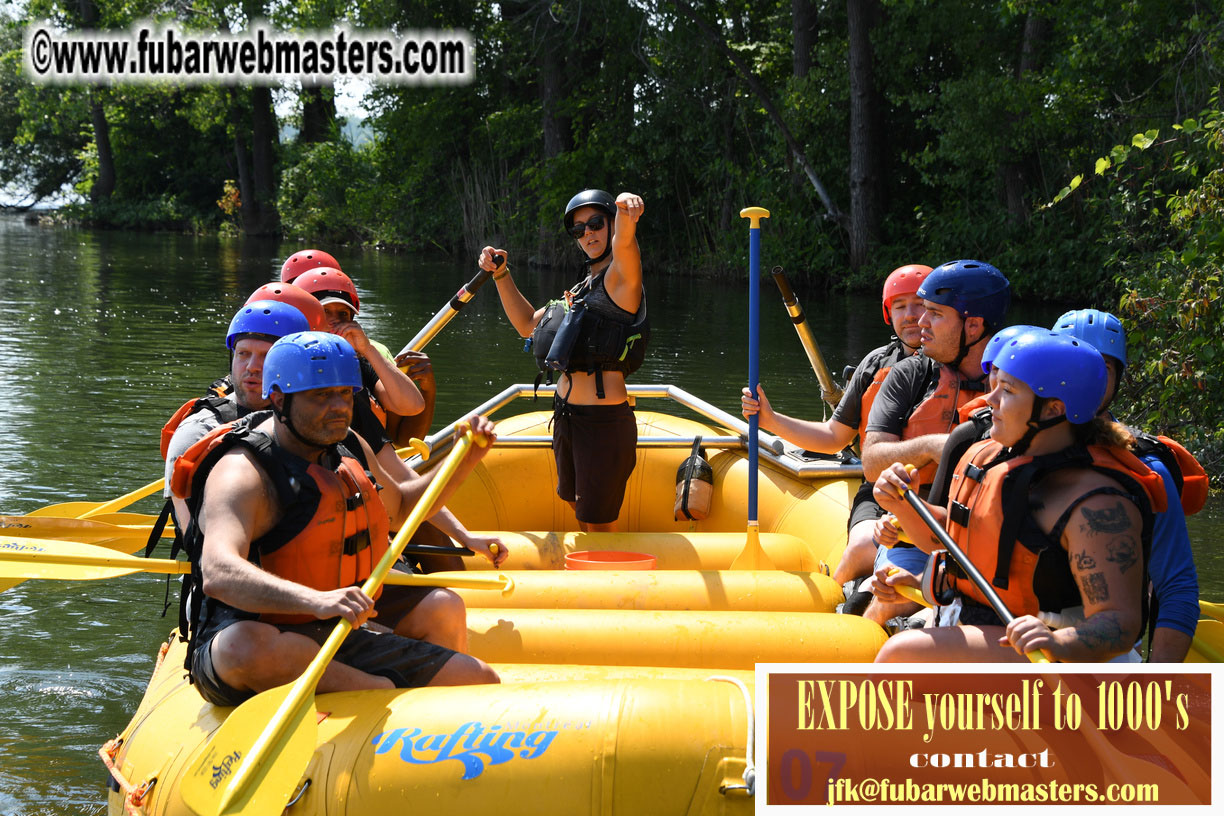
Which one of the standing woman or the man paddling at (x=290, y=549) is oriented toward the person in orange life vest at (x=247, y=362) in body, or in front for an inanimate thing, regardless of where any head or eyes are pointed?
the standing woman

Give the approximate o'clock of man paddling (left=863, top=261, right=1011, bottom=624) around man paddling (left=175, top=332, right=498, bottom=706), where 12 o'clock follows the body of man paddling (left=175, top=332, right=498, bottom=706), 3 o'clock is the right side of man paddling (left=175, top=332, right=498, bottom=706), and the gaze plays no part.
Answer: man paddling (left=863, top=261, right=1011, bottom=624) is roughly at 10 o'clock from man paddling (left=175, top=332, right=498, bottom=706).

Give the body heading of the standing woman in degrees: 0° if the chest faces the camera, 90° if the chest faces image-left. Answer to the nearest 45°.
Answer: approximately 45°

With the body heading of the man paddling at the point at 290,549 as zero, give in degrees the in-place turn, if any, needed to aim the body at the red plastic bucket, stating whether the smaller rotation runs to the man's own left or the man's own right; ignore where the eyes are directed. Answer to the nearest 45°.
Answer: approximately 90° to the man's own left

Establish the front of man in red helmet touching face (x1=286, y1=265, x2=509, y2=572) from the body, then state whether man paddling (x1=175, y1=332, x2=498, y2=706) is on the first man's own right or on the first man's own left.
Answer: on the first man's own right

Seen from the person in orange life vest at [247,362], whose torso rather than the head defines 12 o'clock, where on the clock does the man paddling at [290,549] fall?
the man paddling at [290,549] is roughly at 1 o'clock from the person in orange life vest at [247,362].

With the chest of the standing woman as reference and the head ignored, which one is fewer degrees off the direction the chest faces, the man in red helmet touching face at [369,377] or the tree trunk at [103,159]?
the man in red helmet touching face

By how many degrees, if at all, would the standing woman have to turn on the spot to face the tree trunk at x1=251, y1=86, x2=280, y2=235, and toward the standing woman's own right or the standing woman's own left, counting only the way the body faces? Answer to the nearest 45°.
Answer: approximately 135° to the standing woman's own right

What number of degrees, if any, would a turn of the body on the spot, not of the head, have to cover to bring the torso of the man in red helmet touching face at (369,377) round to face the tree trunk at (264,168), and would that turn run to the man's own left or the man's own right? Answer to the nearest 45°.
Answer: approximately 135° to the man's own left
